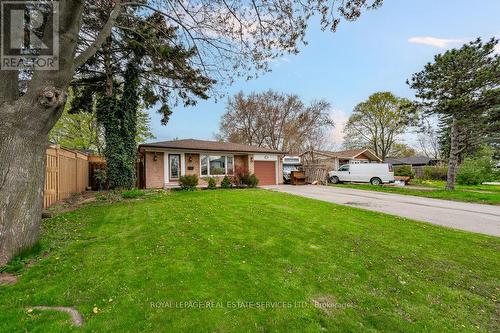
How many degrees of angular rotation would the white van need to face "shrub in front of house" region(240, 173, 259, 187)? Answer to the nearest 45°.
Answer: approximately 45° to its left

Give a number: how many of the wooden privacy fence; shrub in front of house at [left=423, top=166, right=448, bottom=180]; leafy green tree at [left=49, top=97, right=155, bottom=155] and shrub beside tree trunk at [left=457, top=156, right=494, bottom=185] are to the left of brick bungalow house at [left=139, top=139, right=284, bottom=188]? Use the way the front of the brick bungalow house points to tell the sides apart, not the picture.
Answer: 2

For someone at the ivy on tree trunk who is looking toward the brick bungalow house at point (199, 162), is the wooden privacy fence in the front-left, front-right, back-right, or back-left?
back-right

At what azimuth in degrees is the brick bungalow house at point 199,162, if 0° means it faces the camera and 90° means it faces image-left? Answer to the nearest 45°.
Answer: approximately 0°

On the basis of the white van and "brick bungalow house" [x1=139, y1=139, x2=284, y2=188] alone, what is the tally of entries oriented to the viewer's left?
1

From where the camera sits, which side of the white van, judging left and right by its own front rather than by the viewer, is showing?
left

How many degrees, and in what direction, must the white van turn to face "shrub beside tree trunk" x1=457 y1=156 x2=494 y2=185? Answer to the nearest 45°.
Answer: approximately 135° to its right

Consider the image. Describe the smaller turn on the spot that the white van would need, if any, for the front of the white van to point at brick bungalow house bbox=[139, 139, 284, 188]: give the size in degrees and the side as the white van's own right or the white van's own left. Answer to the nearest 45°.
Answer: approximately 45° to the white van's own left

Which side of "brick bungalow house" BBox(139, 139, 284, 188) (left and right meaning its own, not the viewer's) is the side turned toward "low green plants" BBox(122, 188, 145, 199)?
front

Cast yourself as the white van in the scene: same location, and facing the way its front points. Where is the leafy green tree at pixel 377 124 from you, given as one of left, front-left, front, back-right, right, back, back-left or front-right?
right
